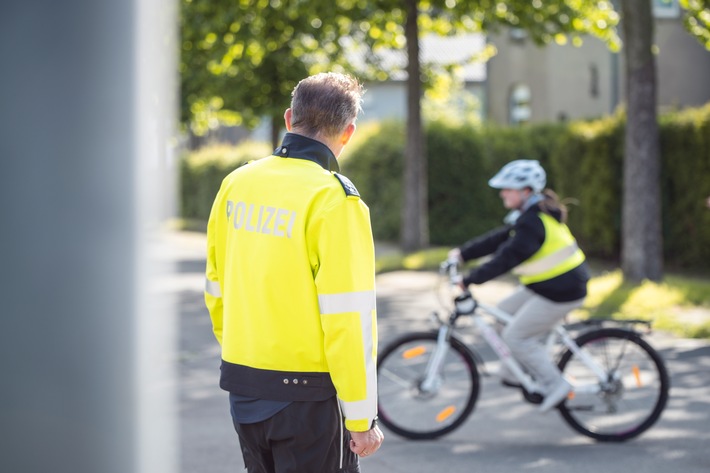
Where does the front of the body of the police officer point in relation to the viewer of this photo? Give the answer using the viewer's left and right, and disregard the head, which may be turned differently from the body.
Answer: facing away from the viewer and to the right of the viewer

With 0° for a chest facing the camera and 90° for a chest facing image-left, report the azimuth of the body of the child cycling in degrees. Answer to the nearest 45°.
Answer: approximately 90°

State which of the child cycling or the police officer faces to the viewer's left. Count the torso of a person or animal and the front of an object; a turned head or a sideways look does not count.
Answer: the child cycling

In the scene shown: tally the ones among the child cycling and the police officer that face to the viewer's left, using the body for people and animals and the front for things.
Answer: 1

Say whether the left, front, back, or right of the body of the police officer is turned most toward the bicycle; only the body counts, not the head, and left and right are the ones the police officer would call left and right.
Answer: front

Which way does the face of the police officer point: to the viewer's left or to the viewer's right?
to the viewer's right

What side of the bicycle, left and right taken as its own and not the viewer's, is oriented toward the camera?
left

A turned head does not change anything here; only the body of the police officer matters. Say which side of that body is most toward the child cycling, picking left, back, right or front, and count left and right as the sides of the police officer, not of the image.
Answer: front

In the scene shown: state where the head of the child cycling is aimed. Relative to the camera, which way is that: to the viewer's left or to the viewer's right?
to the viewer's left

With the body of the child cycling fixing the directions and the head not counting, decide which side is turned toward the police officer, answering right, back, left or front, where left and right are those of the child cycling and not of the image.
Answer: left

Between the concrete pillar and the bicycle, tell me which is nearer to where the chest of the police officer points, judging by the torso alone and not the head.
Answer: the bicycle

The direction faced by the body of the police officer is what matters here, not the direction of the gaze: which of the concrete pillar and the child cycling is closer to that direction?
the child cycling

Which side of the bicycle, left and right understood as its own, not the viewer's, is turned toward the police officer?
left
